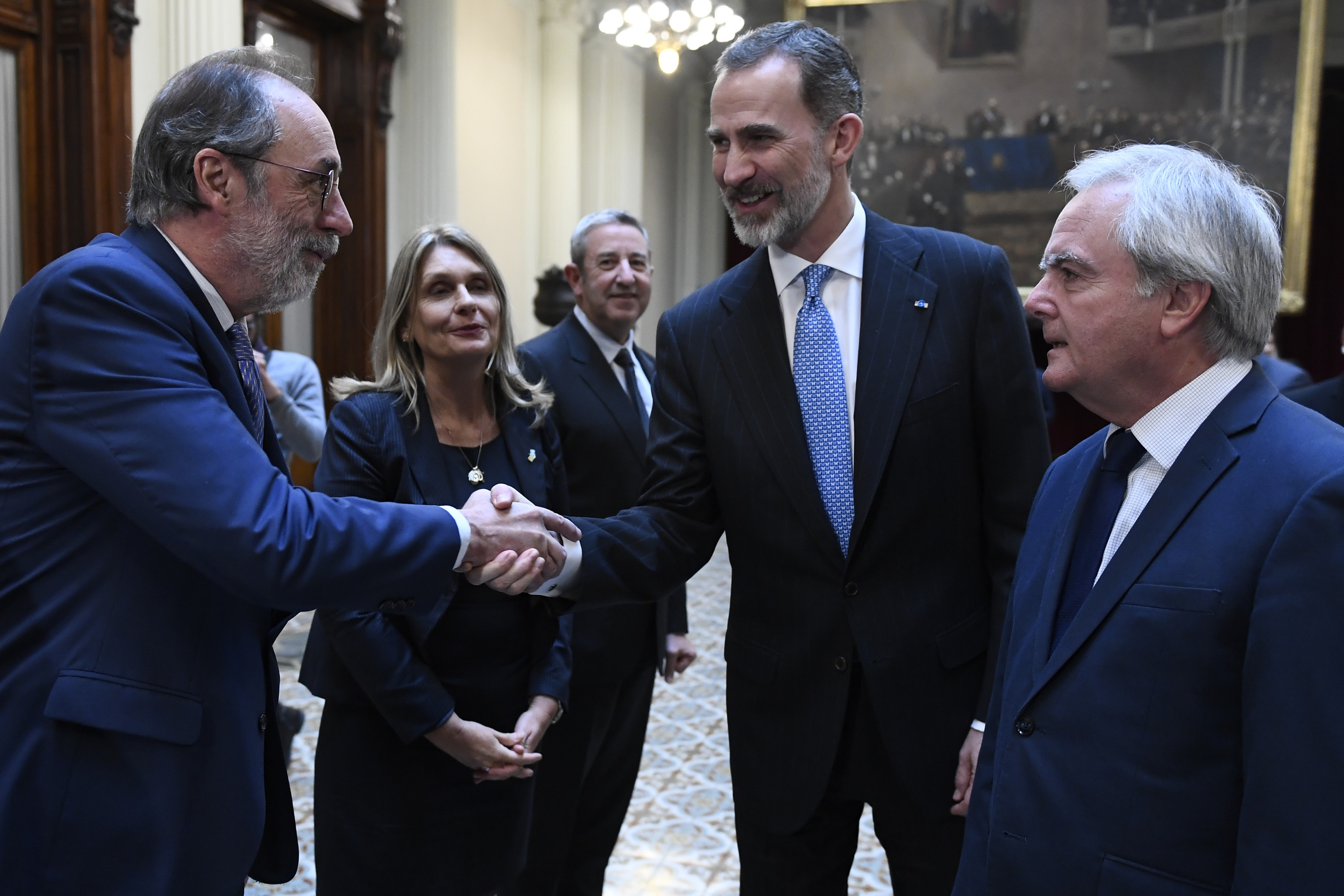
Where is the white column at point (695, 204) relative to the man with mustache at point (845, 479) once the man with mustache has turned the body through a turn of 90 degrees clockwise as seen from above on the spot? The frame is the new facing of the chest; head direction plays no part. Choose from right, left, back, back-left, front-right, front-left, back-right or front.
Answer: front-right

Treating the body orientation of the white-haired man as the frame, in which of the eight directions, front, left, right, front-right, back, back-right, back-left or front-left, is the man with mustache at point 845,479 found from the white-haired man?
right

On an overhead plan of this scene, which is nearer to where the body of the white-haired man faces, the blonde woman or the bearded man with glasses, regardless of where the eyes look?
the bearded man with glasses

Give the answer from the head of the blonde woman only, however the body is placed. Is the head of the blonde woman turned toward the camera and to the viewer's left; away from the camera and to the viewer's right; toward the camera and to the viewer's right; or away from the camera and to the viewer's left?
toward the camera and to the viewer's right

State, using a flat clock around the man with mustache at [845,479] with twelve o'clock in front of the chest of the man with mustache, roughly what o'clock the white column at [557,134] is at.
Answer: The white column is roughly at 4 o'clock from the man with mustache.

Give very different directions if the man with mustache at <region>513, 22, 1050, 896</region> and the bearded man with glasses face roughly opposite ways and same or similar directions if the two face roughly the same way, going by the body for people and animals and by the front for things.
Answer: very different directions

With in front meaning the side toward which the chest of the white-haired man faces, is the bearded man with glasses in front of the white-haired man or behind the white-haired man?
in front

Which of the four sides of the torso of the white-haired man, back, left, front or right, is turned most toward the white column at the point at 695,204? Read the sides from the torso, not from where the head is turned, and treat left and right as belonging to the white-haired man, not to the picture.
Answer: right

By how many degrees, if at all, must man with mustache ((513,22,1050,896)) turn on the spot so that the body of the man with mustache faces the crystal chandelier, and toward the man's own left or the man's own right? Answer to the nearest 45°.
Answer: approximately 135° to the man's own right

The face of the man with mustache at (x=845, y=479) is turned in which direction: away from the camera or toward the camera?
toward the camera

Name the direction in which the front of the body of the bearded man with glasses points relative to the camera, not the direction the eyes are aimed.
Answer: to the viewer's right

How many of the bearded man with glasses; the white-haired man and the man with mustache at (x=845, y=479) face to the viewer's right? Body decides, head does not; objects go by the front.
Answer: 1

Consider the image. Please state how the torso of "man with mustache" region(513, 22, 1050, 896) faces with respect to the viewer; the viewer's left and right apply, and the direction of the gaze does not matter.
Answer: facing the viewer and to the left of the viewer

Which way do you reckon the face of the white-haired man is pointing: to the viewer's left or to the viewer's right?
to the viewer's left

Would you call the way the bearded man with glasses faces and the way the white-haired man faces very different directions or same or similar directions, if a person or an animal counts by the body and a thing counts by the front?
very different directions
